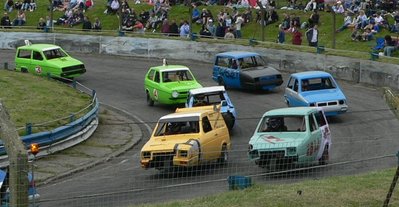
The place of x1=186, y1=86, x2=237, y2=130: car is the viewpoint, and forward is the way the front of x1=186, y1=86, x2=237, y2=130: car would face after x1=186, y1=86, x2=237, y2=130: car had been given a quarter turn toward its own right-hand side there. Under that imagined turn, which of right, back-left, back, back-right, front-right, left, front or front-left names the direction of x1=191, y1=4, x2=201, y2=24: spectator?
front-right

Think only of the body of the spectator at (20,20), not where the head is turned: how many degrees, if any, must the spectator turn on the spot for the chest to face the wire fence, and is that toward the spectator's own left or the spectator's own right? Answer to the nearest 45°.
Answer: approximately 45° to the spectator's own left

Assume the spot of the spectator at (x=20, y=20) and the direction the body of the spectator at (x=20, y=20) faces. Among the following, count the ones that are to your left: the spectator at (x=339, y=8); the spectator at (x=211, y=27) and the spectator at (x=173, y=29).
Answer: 3

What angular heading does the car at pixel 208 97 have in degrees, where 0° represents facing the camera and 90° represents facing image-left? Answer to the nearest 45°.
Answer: approximately 45°

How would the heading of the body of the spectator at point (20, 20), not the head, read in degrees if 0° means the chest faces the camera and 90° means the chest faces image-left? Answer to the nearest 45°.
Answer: approximately 45°

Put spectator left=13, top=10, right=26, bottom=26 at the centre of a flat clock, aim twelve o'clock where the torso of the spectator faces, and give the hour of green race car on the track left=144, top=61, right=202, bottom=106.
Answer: The green race car on the track is roughly at 10 o'clock from the spectator.

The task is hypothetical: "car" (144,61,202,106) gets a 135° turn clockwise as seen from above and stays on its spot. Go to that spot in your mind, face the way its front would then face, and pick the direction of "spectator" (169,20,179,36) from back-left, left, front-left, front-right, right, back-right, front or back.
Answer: right

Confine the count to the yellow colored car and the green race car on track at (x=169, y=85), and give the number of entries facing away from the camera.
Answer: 0

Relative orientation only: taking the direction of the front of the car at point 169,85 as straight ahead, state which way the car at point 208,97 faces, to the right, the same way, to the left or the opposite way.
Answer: to the right

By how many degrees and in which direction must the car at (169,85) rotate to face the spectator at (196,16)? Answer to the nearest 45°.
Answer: approximately 135° to its left

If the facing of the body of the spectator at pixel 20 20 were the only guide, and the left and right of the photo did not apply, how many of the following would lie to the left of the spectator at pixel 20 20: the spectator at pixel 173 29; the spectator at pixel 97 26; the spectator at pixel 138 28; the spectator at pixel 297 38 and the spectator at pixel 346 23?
5

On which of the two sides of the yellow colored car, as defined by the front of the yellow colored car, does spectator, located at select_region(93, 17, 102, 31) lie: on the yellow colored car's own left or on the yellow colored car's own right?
on the yellow colored car's own right
